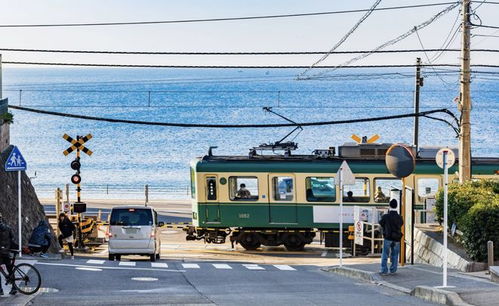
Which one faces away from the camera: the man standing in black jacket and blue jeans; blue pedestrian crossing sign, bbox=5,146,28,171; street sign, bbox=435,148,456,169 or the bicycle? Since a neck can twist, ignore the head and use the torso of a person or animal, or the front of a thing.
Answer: the man standing in black jacket and blue jeans

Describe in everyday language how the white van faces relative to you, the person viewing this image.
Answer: facing away from the viewer

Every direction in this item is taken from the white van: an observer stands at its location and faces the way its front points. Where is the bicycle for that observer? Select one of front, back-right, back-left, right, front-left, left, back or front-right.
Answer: back

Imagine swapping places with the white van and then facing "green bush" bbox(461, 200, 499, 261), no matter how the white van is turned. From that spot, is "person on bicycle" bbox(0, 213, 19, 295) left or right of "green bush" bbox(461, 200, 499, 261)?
right

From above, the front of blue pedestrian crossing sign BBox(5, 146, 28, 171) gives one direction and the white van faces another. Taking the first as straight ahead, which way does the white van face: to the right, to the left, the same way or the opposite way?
the opposite way

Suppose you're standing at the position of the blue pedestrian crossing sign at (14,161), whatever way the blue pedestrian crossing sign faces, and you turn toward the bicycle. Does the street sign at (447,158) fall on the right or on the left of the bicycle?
left

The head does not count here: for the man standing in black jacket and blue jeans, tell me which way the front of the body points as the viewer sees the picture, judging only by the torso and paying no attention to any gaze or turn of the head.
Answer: away from the camera

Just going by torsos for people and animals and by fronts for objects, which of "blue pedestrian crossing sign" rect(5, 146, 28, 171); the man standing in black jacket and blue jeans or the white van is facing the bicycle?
the blue pedestrian crossing sign
